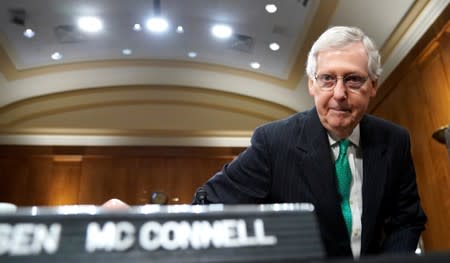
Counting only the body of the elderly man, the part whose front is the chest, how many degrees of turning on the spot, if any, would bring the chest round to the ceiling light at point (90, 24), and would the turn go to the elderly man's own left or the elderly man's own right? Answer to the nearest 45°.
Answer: approximately 135° to the elderly man's own right

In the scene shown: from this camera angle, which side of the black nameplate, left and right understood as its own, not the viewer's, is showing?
front

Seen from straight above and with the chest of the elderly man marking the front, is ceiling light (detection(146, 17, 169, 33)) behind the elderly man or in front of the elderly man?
behind

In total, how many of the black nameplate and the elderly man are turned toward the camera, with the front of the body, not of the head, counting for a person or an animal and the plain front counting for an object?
2

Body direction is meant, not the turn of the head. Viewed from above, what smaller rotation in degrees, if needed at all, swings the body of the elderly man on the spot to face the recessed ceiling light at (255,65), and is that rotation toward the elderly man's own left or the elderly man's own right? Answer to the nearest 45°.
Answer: approximately 180°

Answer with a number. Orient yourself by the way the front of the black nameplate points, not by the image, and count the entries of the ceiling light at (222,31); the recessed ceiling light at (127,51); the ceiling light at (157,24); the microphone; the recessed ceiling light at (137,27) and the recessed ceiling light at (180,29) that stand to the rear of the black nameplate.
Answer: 6

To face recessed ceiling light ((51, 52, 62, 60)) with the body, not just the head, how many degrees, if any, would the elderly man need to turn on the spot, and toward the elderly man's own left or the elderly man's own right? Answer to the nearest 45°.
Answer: approximately 135° to the elderly man's own right

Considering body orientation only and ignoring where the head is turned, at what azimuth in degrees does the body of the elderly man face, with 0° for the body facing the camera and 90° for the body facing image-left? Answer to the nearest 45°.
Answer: approximately 0°

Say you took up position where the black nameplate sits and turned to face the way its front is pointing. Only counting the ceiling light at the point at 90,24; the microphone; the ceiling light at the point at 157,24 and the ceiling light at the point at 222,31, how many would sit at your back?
4

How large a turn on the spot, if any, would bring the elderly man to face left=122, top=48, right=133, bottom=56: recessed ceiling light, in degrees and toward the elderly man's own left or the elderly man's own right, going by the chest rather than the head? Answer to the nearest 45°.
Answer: approximately 135° to the elderly man's own right

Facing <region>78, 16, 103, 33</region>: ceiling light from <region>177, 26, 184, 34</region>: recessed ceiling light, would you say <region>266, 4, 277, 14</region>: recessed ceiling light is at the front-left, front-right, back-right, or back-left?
back-left

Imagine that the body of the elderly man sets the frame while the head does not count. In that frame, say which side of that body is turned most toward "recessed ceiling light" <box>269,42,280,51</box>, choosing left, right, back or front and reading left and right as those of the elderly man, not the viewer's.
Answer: back

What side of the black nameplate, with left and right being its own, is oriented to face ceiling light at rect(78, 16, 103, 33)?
back

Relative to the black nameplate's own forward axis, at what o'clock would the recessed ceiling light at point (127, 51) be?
The recessed ceiling light is roughly at 6 o'clock from the black nameplate.
